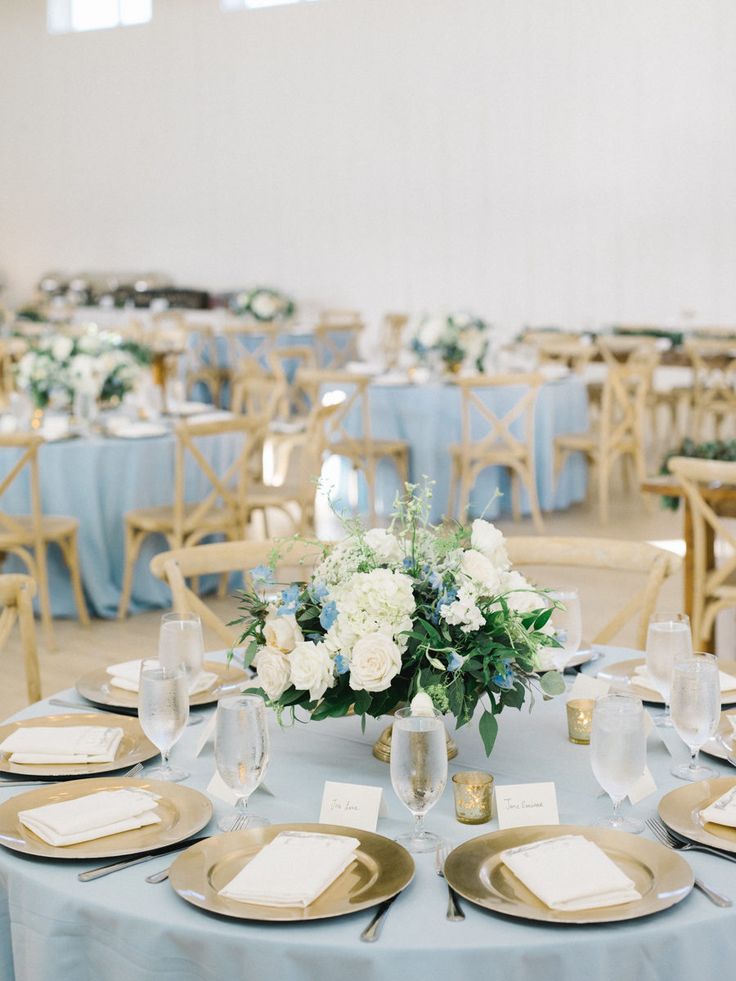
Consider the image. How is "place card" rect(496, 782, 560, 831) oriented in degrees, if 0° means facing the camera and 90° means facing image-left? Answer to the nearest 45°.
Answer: approximately 0°

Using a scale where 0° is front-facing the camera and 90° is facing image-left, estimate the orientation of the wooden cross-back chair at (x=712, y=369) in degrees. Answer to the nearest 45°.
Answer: approximately 180°

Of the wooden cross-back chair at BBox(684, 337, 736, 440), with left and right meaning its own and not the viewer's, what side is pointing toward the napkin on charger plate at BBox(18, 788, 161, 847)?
back

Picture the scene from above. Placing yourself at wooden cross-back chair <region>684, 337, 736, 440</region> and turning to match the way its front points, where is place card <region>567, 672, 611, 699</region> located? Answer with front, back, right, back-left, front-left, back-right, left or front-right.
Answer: back

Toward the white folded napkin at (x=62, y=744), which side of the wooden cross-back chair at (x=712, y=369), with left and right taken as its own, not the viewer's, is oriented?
back

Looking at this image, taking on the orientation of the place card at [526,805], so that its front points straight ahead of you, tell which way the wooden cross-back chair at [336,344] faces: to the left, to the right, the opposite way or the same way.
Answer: the opposite way

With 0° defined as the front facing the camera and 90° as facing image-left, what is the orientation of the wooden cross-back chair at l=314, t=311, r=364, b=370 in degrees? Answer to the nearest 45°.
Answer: approximately 180°

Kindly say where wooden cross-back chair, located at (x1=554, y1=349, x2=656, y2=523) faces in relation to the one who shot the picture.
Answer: facing away from the viewer and to the left of the viewer

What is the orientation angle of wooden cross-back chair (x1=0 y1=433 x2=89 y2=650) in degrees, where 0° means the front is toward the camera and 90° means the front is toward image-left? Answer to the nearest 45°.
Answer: approximately 225°

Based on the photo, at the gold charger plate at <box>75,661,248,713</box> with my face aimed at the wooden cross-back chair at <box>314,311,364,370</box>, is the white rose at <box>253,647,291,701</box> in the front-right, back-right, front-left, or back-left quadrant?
back-right

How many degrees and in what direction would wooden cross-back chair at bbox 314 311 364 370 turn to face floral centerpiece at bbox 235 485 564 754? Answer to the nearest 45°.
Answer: approximately 180°

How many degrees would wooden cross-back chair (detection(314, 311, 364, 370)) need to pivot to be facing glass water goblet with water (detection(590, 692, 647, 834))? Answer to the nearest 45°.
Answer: approximately 180°

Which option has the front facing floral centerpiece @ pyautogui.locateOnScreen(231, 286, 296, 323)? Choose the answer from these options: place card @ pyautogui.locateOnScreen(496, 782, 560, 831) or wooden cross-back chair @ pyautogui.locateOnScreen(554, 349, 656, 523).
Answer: the wooden cross-back chair
